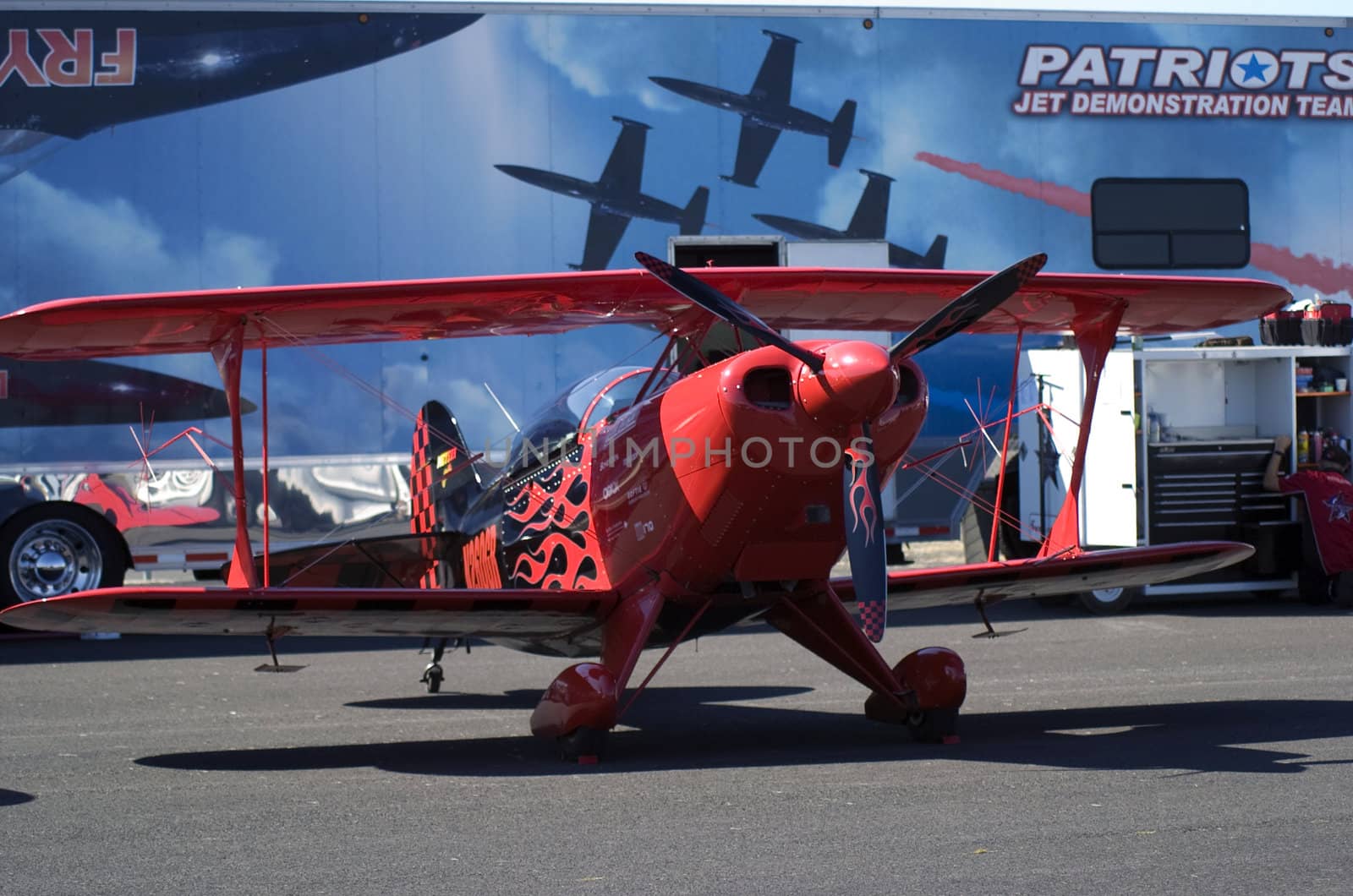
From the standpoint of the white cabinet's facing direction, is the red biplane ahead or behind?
ahead

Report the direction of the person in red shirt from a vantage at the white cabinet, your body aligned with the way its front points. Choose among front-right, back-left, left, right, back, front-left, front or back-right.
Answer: left

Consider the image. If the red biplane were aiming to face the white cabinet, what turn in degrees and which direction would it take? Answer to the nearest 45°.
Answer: approximately 90° to its left

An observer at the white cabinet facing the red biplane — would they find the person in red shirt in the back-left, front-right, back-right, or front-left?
back-left

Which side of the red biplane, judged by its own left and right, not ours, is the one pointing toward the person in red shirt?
left

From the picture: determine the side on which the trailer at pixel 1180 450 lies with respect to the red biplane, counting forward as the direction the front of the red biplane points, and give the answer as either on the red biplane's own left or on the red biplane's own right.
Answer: on the red biplane's own left

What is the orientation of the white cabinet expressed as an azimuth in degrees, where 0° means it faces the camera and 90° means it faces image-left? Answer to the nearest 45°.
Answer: approximately 0°

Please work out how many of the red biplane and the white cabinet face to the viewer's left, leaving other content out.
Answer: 0

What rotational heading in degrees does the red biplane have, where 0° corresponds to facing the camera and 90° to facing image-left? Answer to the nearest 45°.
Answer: approximately 315°

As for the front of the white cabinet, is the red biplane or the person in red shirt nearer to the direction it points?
the red biplane
